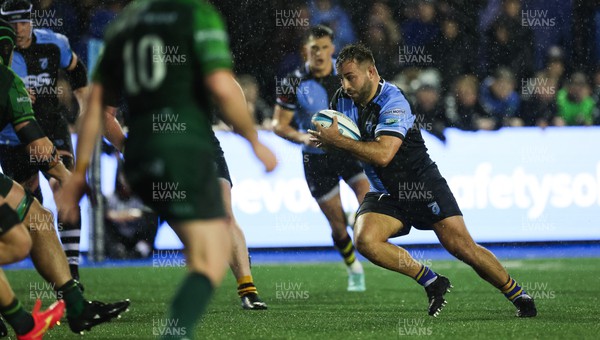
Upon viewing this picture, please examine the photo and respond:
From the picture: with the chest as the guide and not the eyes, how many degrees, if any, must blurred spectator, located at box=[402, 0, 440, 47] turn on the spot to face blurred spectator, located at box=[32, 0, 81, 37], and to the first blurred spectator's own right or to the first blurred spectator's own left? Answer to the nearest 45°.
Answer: approximately 90° to the first blurred spectator's own right

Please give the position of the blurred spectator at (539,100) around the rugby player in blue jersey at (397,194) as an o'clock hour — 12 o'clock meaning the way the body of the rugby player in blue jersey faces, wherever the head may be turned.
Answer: The blurred spectator is roughly at 5 o'clock from the rugby player in blue jersey.

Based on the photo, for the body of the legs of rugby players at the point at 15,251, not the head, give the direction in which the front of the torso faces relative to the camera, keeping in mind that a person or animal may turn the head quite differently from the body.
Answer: to the viewer's right

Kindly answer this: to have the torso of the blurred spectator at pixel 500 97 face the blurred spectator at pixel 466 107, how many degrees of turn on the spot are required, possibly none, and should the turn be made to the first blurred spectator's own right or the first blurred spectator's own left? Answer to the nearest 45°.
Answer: approximately 45° to the first blurred spectator's own right

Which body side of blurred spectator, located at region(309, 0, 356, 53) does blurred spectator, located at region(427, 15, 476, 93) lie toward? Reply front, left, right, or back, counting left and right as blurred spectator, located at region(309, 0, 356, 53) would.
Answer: left
